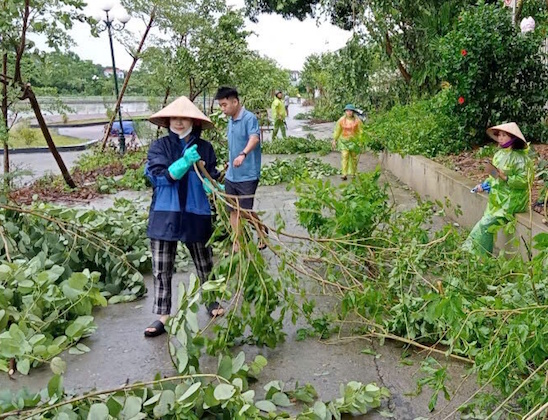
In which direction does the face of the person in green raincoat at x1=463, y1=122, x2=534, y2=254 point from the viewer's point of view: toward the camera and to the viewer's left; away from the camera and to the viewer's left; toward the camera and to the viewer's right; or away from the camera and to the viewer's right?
toward the camera and to the viewer's left

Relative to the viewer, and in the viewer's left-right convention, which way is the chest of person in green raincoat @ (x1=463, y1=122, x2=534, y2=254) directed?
facing the viewer and to the left of the viewer

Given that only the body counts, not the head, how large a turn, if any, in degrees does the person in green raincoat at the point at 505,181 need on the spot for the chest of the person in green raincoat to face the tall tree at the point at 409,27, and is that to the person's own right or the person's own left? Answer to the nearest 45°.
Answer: approximately 135° to the person's own right

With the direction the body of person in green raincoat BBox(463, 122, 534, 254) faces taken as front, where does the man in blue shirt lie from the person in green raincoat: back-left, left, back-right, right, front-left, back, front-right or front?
front-right

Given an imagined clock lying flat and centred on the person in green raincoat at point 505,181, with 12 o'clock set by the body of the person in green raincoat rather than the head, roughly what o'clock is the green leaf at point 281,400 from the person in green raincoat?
The green leaf is roughly at 11 o'clock from the person in green raincoat.

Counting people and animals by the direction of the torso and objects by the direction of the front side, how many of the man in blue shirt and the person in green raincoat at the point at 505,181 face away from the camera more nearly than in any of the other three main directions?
0

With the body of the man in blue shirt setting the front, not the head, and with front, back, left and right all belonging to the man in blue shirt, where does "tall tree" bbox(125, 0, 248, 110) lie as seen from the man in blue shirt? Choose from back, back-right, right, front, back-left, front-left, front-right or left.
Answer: back-right

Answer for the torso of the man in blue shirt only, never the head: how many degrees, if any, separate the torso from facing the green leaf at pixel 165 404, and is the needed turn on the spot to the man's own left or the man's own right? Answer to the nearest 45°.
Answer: approximately 45° to the man's own left

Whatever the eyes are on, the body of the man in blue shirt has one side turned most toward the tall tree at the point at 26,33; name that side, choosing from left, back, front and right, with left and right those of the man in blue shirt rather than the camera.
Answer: right

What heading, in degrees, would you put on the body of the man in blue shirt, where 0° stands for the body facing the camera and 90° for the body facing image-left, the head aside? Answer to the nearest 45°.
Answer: approximately 45°

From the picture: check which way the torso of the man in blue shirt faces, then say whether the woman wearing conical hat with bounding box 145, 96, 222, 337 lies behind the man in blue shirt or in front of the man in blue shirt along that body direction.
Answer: in front

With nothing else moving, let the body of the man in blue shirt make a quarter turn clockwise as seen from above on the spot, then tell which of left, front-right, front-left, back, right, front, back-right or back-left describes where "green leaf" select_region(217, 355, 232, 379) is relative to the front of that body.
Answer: back-left
